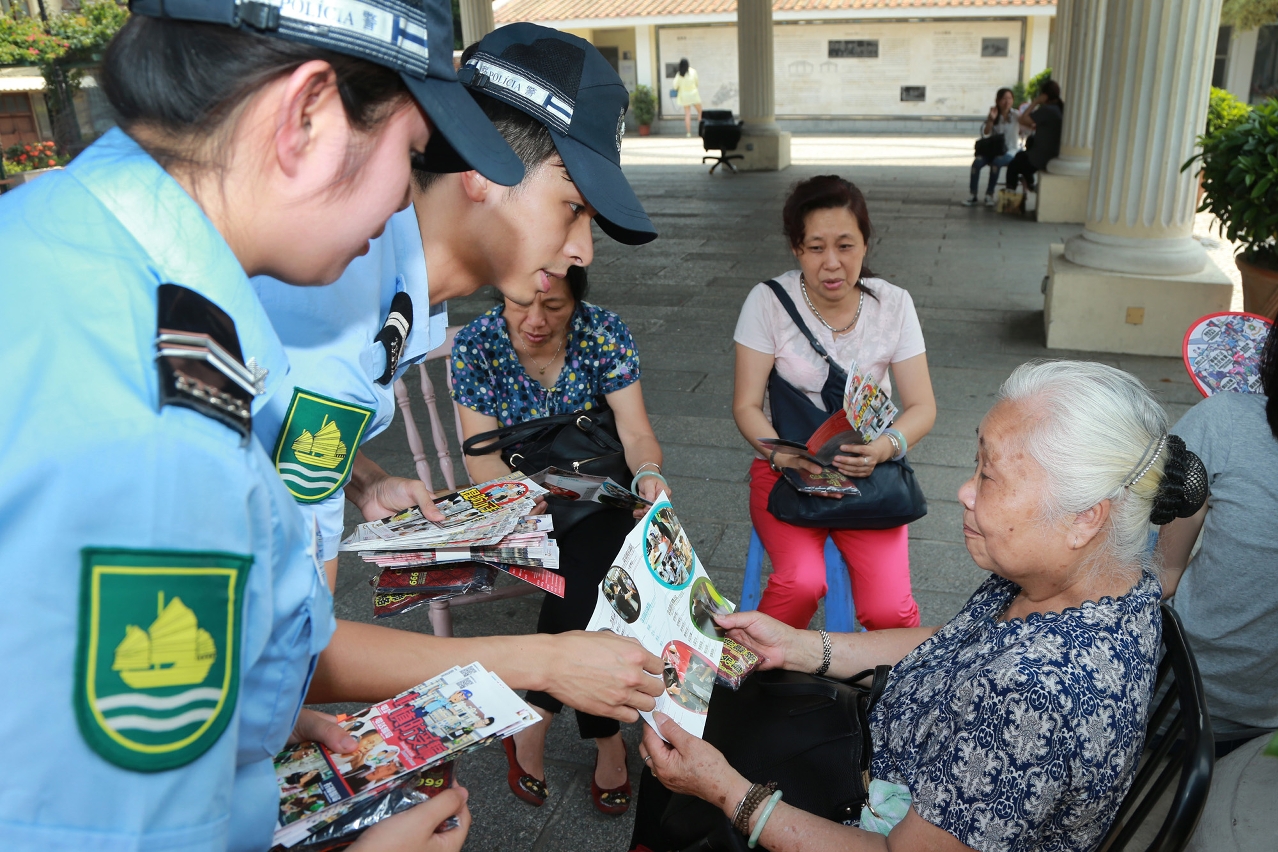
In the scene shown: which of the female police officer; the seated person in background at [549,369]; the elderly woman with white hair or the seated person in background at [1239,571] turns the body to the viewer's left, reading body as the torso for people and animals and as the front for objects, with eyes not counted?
the elderly woman with white hair

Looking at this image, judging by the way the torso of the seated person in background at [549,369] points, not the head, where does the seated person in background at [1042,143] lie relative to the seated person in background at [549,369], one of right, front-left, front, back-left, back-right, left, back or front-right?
back-left

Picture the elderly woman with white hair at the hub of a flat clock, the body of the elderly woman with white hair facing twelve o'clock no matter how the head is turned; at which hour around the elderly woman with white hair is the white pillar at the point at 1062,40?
The white pillar is roughly at 3 o'clock from the elderly woman with white hair.

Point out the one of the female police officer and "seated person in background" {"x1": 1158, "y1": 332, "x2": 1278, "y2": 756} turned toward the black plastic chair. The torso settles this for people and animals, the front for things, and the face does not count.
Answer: the female police officer

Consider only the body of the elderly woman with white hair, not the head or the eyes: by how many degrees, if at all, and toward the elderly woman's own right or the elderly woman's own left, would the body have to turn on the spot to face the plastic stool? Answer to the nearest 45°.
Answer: approximately 90° to the elderly woman's own right

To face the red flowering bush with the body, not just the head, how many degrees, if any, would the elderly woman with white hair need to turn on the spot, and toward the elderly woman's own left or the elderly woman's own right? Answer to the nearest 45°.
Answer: approximately 45° to the elderly woman's own right

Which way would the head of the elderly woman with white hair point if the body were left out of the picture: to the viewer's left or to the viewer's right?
to the viewer's left

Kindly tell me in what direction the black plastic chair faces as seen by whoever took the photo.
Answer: facing to the left of the viewer

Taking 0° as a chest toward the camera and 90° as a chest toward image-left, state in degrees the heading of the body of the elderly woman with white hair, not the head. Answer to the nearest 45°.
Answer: approximately 90°

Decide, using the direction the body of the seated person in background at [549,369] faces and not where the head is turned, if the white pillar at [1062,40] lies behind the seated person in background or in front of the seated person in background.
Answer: behind

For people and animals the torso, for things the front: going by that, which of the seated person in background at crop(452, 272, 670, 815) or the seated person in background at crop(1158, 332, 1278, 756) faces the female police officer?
the seated person in background at crop(452, 272, 670, 815)

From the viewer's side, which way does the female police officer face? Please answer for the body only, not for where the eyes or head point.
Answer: to the viewer's right

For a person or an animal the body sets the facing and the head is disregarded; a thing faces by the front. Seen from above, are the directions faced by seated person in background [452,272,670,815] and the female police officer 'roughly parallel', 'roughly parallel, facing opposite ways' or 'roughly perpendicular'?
roughly perpendicular

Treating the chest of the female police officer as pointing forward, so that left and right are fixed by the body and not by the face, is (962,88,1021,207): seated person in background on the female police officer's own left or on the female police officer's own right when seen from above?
on the female police officer's own left
